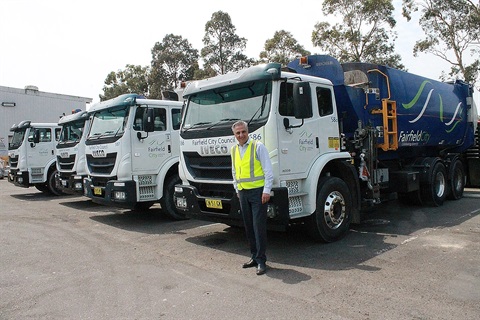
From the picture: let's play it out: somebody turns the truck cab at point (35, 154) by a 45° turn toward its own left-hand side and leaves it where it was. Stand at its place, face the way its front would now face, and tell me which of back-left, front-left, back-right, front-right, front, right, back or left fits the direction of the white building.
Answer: back

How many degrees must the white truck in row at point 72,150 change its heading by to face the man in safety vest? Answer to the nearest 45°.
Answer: approximately 45° to its left

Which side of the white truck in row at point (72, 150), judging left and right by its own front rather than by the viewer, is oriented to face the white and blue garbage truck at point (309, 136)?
left

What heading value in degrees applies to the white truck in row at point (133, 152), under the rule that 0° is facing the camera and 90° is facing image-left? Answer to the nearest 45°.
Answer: approximately 45°

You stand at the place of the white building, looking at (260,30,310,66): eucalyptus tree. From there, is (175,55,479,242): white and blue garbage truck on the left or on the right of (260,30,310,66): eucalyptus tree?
right

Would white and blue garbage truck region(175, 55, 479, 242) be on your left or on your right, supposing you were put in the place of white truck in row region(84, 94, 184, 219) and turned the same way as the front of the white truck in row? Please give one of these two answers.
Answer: on your left

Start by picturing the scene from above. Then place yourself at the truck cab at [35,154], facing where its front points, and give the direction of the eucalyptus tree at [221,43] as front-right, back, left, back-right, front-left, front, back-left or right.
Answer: back

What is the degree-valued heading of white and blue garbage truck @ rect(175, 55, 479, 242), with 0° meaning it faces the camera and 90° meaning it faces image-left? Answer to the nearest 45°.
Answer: approximately 45°

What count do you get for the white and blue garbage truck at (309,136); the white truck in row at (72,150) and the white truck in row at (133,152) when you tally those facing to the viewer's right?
0

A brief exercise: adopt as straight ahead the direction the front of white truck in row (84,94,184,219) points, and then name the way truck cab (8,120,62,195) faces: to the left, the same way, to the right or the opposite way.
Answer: the same way

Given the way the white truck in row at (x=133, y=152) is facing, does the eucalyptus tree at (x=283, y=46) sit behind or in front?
behind

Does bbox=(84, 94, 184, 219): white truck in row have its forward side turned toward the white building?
no

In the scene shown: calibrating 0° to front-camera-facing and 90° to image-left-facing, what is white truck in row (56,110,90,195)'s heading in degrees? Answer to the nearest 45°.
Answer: approximately 45°

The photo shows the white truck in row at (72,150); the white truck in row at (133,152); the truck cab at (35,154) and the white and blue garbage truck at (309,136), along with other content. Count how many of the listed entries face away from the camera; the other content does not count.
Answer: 0

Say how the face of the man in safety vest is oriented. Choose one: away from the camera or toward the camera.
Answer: toward the camera

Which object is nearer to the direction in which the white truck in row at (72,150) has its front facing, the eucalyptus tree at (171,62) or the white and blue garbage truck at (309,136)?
the white and blue garbage truck

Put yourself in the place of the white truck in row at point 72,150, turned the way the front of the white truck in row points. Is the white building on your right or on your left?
on your right

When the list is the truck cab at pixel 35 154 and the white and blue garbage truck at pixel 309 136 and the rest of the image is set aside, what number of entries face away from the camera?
0

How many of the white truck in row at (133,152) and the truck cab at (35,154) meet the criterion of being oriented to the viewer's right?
0
